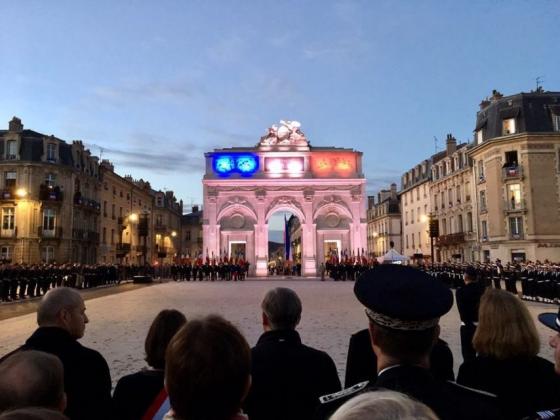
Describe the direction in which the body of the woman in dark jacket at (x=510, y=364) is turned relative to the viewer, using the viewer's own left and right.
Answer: facing away from the viewer

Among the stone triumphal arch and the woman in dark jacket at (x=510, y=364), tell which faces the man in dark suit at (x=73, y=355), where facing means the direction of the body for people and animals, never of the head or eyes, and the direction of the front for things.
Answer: the stone triumphal arch

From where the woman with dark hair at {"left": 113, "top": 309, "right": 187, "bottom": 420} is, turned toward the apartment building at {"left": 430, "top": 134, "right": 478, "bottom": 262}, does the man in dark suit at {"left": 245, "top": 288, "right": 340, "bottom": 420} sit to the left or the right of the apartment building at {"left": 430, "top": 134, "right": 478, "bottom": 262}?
right

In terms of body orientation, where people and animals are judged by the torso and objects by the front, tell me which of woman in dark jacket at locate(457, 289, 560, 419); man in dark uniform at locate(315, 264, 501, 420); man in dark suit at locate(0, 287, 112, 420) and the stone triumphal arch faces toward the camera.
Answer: the stone triumphal arch

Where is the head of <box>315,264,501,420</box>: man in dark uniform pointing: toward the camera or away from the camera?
away from the camera

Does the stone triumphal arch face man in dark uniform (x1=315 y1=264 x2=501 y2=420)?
yes

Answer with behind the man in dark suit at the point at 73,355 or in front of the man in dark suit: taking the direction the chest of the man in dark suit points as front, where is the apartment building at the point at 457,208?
in front

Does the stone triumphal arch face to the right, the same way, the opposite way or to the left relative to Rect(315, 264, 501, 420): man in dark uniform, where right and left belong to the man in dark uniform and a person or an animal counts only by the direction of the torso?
the opposite way

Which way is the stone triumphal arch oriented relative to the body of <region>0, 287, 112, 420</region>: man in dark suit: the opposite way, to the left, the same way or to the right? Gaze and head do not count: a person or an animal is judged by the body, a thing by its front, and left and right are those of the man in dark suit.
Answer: the opposite way

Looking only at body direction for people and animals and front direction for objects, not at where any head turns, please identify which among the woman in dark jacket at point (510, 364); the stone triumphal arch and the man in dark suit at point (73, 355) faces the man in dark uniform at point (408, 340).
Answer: the stone triumphal arch

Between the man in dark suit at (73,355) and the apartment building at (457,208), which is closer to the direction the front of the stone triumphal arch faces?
the man in dark suit

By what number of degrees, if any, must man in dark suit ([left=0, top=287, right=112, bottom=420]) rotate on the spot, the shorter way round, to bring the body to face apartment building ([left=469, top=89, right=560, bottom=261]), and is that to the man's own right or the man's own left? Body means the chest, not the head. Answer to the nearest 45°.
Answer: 0° — they already face it

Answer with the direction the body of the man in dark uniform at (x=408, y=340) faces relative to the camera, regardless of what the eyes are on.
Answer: away from the camera

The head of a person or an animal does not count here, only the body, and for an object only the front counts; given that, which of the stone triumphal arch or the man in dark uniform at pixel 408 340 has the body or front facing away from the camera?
the man in dark uniform
